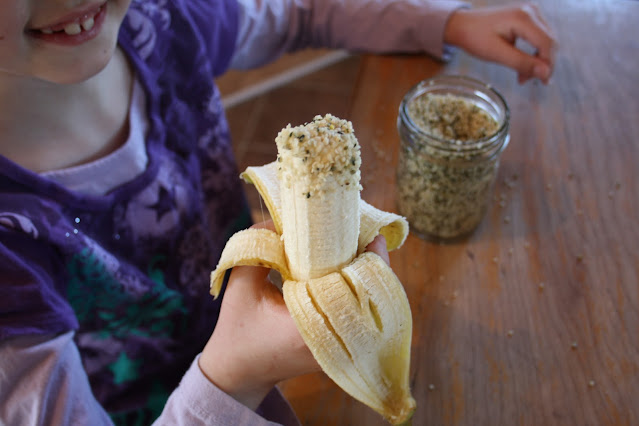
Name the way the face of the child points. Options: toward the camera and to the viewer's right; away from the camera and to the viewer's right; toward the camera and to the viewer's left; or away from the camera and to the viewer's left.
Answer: toward the camera and to the viewer's right

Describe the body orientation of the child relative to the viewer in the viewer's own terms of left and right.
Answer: facing the viewer and to the right of the viewer
